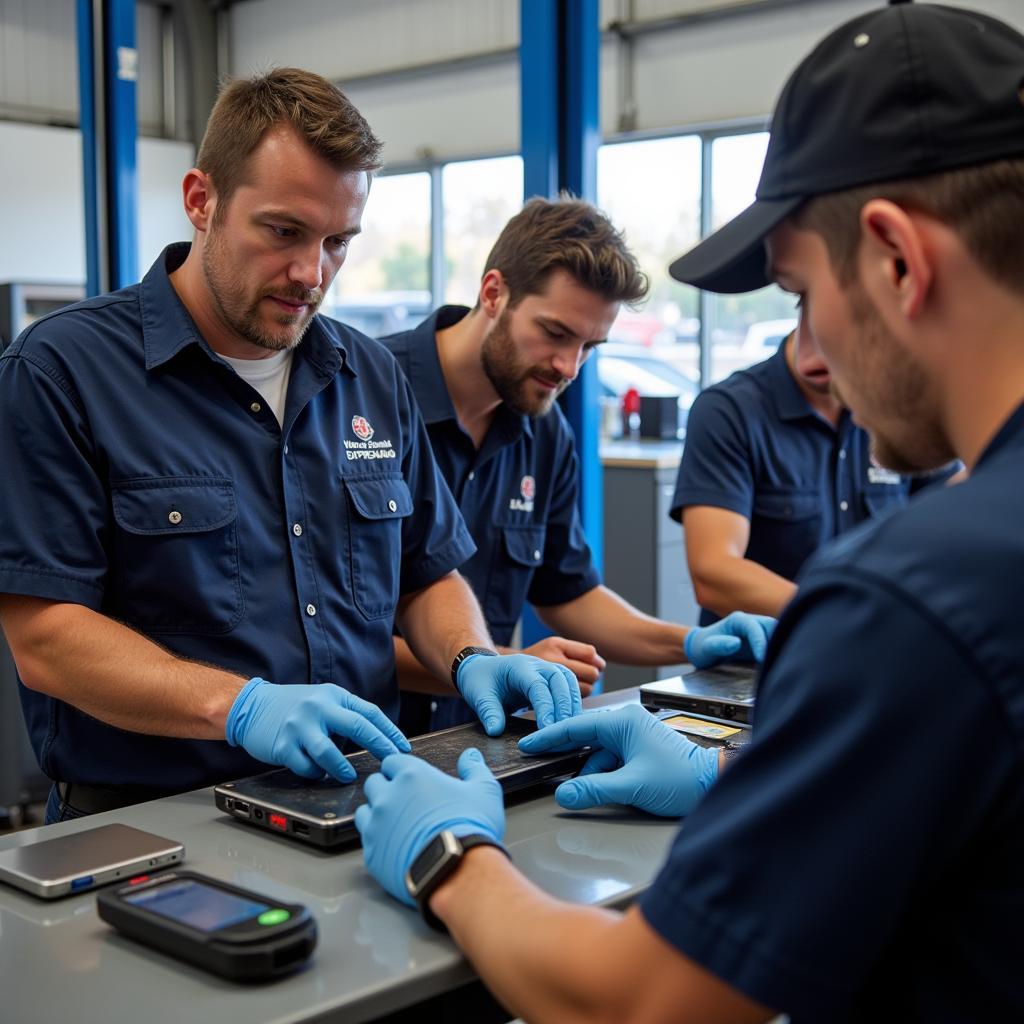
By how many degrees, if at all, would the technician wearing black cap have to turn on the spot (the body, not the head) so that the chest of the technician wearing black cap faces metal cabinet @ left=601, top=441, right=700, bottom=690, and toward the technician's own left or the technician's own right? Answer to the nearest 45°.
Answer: approximately 45° to the technician's own right

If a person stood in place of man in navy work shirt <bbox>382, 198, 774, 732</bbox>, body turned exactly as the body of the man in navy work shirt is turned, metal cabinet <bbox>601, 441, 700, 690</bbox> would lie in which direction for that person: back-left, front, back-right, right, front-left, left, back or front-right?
back-left

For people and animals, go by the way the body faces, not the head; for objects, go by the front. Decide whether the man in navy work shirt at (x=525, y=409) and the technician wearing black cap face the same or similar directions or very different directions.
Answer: very different directions

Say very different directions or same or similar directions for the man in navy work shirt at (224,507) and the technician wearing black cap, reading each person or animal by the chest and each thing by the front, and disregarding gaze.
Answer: very different directions

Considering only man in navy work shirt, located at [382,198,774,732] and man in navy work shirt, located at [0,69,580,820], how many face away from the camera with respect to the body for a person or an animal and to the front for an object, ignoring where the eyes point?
0

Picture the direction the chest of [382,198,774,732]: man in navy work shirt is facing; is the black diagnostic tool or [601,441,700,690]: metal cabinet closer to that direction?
the black diagnostic tool

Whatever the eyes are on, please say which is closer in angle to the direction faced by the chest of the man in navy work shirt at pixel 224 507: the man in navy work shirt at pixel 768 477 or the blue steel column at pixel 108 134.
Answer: the man in navy work shirt

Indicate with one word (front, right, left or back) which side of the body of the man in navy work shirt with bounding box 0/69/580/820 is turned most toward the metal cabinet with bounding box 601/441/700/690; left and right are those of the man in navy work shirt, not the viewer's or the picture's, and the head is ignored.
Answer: left

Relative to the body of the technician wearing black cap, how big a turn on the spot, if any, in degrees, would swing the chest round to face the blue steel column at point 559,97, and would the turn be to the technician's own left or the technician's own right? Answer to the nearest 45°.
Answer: approximately 45° to the technician's own right

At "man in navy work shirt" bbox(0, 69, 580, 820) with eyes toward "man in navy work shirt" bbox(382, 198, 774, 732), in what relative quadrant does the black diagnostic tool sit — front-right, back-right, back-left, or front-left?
back-right

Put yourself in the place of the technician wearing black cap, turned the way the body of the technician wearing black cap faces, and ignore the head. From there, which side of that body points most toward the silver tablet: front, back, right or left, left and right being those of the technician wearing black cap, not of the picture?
front

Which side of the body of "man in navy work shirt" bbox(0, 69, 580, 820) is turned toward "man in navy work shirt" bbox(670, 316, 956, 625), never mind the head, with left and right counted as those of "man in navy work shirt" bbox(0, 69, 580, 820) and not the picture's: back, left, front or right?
left
